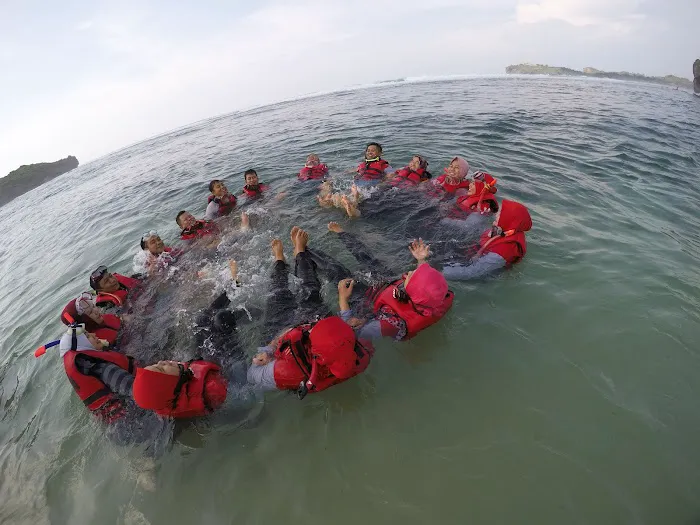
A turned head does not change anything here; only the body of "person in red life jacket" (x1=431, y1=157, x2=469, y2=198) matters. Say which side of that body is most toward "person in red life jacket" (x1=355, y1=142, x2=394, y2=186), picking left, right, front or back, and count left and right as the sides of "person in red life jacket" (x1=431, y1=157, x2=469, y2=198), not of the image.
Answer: right

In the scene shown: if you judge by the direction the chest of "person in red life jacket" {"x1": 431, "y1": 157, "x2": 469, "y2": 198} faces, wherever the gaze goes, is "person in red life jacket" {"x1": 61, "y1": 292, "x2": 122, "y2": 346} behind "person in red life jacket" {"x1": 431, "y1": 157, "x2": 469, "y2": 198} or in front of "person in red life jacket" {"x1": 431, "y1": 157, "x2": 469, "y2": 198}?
in front

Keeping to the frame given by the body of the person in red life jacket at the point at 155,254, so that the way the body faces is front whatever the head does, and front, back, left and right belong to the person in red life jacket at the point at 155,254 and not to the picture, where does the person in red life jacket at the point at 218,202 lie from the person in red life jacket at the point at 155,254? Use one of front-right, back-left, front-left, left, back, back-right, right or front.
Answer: left

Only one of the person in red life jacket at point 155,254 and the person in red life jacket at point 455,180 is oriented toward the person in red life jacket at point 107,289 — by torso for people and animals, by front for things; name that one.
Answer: the person in red life jacket at point 455,180

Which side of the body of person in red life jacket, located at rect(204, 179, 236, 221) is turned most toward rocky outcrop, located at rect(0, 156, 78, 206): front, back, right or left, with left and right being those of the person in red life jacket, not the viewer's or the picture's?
back

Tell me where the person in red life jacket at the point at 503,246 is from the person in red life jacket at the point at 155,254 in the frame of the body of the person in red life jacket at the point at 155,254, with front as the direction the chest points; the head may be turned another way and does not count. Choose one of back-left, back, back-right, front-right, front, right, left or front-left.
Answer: front

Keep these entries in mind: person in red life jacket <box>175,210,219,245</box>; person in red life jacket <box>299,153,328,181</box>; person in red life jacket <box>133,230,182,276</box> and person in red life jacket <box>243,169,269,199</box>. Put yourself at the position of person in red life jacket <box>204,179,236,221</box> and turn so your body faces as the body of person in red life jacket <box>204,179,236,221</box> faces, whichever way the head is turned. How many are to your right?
2

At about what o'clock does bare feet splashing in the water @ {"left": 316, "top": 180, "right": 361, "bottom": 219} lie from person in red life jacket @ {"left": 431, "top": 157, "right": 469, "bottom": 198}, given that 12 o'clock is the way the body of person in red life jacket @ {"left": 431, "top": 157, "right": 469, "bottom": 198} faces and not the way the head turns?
bare feet splashing in the water @ {"left": 316, "top": 180, "right": 361, "bottom": 219} is roughly at 1 o'clock from person in red life jacket @ {"left": 431, "top": 157, "right": 469, "bottom": 198}.

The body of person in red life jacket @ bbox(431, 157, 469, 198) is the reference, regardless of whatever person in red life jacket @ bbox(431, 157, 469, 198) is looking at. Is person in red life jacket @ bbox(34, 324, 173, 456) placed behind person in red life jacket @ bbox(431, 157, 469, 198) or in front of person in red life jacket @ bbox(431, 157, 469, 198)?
in front

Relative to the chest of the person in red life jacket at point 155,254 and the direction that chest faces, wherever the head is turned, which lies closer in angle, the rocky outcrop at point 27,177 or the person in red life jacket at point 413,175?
the person in red life jacket

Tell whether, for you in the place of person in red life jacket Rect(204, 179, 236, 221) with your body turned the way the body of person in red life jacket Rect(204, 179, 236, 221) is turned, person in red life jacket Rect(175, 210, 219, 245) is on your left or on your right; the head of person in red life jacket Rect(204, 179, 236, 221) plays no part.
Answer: on your right

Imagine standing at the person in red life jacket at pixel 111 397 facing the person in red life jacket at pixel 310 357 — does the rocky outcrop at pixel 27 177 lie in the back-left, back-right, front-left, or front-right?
back-left

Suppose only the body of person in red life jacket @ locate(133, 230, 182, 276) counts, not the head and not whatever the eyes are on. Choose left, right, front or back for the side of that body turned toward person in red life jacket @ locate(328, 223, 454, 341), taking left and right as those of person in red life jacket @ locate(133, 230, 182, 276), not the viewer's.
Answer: front

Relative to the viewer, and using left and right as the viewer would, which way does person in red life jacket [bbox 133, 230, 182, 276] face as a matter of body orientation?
facing the viewer and to the right of the viewer

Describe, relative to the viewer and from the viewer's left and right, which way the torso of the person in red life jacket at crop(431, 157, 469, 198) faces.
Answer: facing the viewer and to the left of the viewer

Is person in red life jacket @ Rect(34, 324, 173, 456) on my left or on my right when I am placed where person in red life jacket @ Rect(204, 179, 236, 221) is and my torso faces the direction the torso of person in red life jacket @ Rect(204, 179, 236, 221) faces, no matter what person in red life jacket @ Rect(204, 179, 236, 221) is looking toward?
on my right

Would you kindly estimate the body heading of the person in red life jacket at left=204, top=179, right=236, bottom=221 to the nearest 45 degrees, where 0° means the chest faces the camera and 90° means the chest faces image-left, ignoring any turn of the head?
approximately 315°
